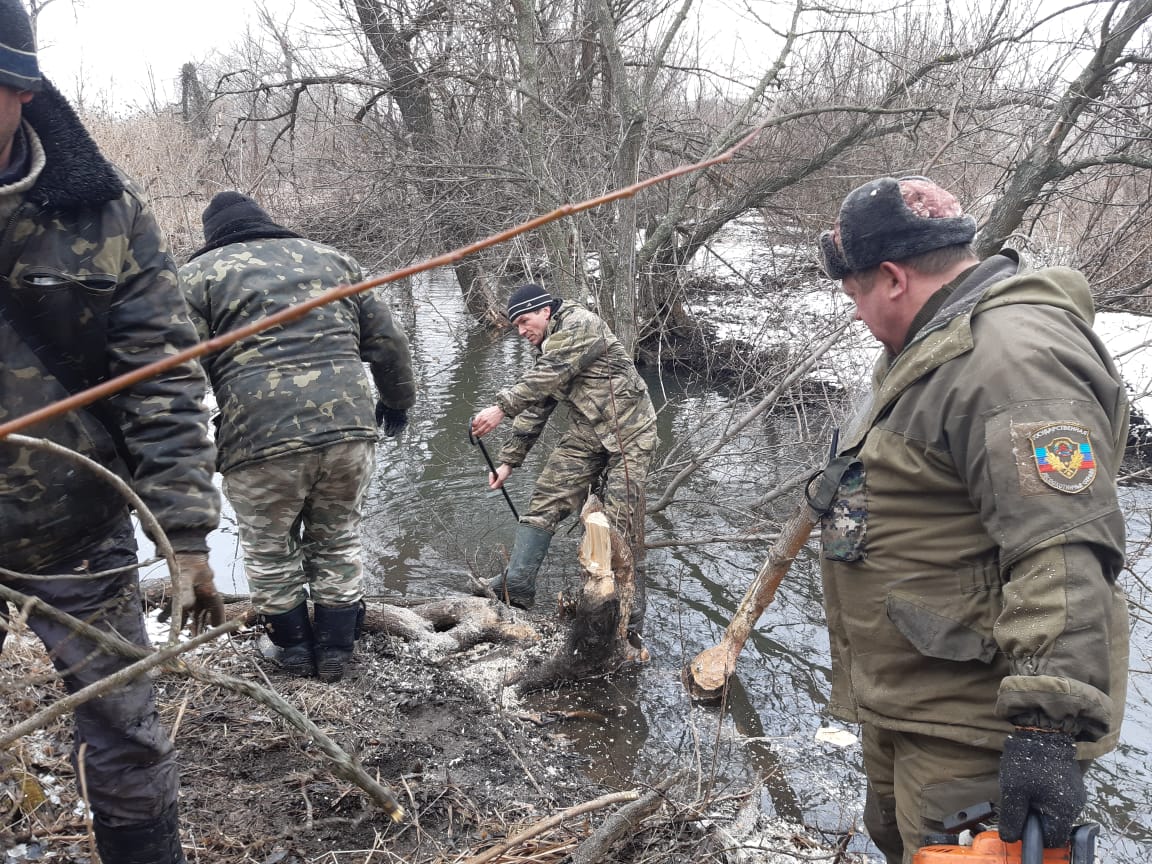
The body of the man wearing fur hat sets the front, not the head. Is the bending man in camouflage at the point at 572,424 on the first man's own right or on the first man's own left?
on the first man's own right

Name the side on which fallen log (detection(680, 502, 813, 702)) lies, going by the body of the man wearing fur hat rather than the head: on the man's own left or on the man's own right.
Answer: on the man's own right

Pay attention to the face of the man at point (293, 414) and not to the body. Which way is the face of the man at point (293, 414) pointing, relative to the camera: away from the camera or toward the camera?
away from the camera

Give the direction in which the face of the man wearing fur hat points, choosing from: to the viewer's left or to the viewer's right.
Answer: to the viewer's left

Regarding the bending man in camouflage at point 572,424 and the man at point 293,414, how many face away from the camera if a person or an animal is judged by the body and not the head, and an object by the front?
1

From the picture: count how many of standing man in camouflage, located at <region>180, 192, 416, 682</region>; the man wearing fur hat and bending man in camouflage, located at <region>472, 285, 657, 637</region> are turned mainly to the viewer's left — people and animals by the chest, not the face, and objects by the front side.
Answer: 2

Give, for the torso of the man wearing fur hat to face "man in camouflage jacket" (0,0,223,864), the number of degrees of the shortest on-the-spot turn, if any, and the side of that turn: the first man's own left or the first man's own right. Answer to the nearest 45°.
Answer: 0° — they already face them

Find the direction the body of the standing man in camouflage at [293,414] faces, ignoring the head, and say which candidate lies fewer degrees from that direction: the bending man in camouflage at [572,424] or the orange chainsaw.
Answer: the bending man in camouflage

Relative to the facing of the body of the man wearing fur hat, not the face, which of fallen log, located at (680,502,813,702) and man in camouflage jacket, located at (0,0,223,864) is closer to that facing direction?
the man in camouflage jacket

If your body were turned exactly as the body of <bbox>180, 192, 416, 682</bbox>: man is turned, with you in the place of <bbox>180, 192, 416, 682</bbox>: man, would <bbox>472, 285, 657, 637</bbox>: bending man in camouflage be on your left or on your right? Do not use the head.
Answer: on your right

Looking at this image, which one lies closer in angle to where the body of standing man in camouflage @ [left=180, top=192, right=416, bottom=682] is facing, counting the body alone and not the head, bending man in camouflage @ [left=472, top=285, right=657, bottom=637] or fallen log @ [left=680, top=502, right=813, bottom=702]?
the bending man in camouflage

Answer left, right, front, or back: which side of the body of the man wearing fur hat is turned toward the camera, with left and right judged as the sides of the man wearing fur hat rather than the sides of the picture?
left

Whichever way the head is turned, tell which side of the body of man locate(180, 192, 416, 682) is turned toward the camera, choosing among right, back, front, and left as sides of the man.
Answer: back

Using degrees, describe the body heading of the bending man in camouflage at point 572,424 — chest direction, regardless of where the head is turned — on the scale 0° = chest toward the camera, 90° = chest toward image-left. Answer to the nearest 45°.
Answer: approximately 90°

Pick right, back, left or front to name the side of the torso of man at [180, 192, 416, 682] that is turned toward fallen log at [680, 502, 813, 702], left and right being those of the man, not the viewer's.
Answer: right
